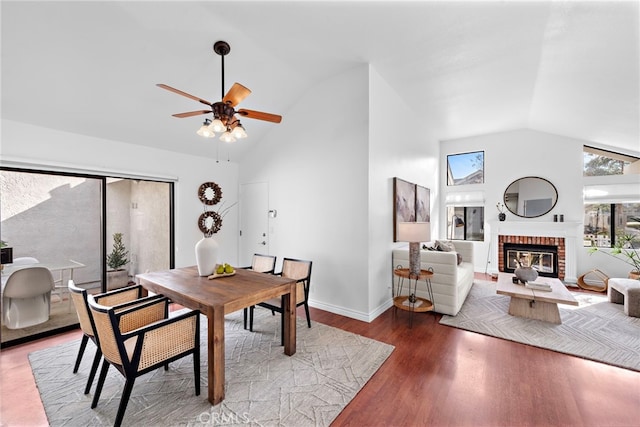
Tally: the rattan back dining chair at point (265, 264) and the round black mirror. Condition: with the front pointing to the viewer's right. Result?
0

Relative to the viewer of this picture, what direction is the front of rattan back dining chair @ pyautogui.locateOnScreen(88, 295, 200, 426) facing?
facing away from the viewer and to the right of the viewer

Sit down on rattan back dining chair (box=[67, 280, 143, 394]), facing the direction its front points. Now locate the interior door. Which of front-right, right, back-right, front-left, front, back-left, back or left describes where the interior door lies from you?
front

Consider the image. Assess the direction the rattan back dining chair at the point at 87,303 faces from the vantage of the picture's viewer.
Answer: facing away from the viewer and to the right of the viewer

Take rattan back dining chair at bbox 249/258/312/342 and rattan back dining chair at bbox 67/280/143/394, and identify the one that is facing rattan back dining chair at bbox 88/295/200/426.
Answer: rattan back dining chair at bbox 249/258/312/342

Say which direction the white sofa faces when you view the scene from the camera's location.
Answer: facing to the right of the viewer

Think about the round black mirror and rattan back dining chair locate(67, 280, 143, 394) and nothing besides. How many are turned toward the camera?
1

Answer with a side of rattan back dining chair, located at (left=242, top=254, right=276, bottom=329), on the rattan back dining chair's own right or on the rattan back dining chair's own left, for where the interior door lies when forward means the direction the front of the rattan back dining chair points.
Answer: on the rattan back dining chair's own right

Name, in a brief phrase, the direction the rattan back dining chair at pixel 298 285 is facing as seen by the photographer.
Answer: facing the viewer and to the left of the viewer

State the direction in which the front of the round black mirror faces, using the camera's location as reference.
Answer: facing the viewer

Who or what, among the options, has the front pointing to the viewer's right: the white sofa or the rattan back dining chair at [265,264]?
the white sofa

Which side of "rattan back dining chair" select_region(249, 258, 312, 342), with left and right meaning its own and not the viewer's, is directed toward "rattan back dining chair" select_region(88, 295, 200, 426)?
front

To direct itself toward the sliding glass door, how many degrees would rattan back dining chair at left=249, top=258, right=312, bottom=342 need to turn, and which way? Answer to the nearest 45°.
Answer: approximately 45° to its right

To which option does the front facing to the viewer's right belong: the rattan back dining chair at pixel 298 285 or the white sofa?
the white sofa

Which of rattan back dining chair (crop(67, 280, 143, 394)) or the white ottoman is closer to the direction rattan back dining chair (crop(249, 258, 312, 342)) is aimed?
the rattan back dining chair

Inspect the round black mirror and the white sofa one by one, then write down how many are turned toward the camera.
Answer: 1

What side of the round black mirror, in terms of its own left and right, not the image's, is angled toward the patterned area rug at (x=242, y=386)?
front

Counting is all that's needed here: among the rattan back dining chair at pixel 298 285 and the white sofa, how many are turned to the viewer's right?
1

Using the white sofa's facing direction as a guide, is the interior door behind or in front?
behind

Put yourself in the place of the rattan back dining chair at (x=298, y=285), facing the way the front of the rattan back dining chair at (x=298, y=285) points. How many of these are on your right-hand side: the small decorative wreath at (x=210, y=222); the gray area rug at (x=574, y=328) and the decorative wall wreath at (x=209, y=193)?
2
